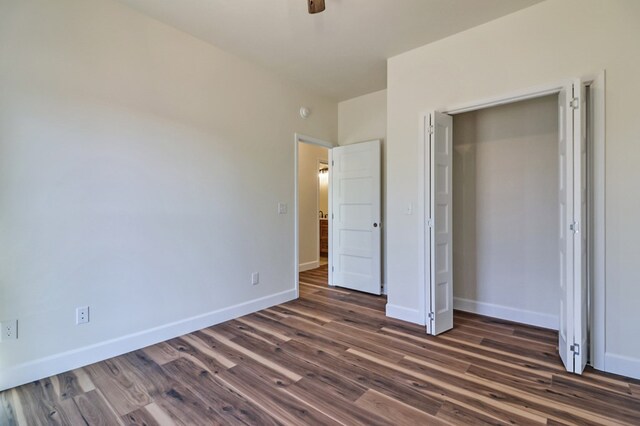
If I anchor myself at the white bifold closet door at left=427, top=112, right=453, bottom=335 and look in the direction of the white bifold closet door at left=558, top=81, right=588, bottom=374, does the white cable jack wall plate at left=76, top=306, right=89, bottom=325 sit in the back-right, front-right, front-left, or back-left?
back-right

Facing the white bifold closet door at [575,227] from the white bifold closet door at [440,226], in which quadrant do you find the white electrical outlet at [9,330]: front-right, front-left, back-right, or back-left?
back-right

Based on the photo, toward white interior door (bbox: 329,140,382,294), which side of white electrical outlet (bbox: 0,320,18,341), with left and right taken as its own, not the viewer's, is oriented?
left

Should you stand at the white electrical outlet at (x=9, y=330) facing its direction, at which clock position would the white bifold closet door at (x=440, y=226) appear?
The white bifold closet door is roughly at 10 o'clock from the white electrical outlet.

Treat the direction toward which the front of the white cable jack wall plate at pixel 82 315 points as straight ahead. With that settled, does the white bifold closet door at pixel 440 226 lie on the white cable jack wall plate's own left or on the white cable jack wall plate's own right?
on the white cable jack wall plate's own left

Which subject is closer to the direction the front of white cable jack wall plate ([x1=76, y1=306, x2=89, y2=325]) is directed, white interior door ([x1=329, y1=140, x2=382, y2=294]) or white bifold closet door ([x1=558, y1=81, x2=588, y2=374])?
the white bifold closet door

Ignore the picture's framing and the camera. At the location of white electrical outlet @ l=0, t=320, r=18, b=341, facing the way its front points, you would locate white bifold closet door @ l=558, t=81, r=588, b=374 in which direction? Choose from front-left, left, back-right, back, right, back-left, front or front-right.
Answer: front-left

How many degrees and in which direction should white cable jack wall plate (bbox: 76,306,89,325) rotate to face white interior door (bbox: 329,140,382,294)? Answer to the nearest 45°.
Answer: approximately 90° to its left
